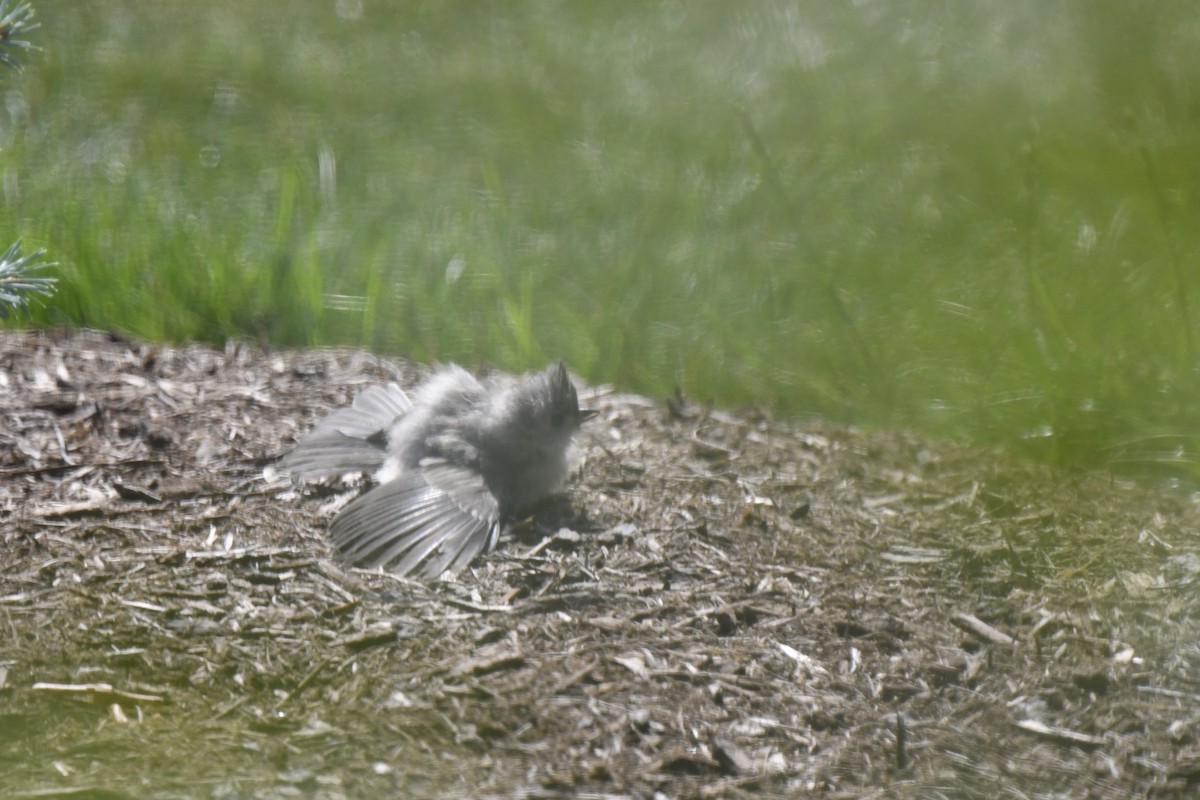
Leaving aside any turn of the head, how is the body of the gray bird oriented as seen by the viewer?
to the viewer's right

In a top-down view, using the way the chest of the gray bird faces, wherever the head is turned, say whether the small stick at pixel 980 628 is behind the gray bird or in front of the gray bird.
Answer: in front
